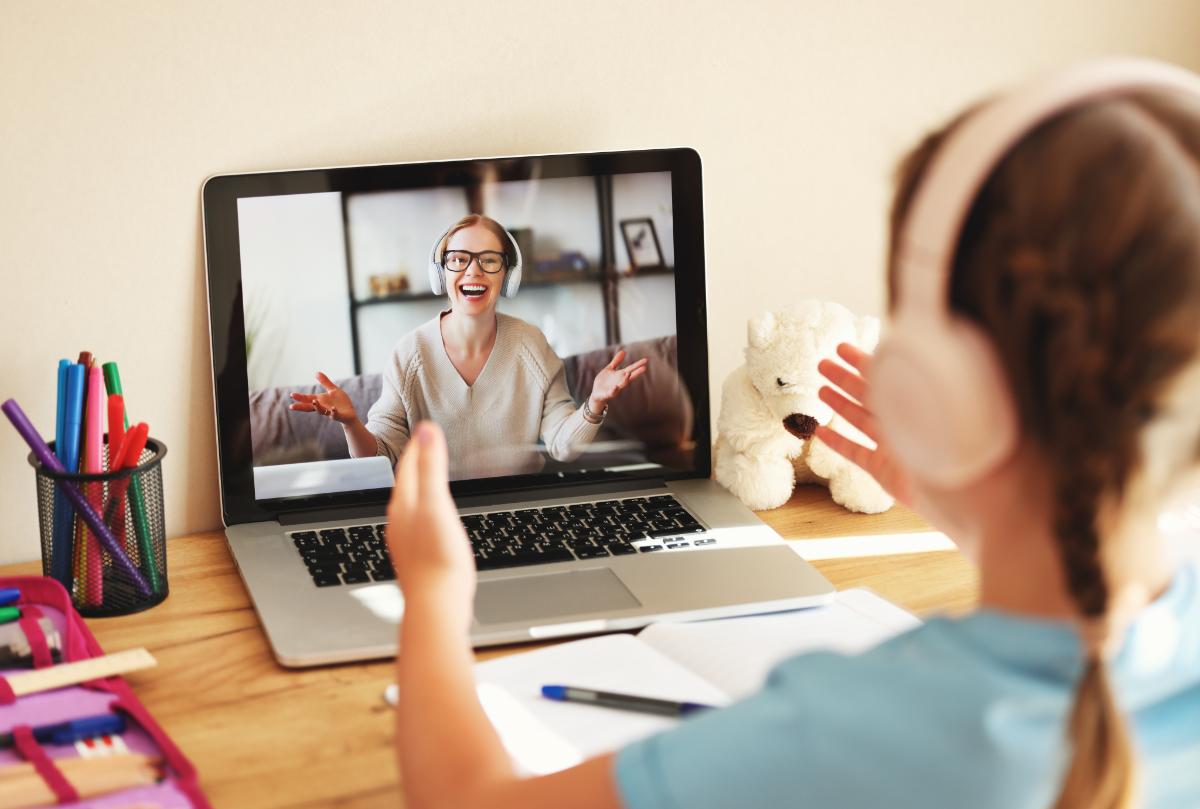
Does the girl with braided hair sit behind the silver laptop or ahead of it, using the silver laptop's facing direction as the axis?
ahead

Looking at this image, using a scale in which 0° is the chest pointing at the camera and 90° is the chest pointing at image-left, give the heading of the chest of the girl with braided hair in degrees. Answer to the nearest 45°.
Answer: approximately 135°

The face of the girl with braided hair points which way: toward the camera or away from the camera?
away from the camera

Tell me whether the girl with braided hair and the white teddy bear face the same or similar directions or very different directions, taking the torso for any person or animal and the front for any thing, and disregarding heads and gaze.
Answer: very different directions

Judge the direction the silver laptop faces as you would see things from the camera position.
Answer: facing the viewer

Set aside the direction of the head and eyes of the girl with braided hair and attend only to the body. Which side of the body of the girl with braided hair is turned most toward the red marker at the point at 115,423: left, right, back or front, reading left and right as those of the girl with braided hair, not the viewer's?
front

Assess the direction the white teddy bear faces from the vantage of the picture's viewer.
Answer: facing the viewer and to the right of the viewer

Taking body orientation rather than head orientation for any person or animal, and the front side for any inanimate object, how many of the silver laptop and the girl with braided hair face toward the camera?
1

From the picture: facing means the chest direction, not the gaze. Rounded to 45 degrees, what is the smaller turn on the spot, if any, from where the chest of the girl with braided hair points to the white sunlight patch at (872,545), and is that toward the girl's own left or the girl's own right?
approximately 45° to the girl's own right
